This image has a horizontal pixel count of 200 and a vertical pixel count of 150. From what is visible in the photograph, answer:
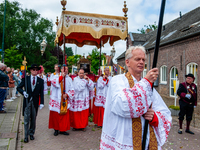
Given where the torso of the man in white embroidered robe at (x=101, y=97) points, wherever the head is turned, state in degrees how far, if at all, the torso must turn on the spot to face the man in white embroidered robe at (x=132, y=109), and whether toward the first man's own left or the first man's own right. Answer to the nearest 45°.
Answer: approximately 45° to the first man's own right

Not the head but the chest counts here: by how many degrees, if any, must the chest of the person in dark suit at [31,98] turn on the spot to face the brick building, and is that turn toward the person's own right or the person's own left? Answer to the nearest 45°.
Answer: approximately 135° to the person's own left

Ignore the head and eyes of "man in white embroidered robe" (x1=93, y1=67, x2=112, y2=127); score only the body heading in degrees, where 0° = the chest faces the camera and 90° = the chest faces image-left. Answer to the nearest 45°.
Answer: approximately 315°

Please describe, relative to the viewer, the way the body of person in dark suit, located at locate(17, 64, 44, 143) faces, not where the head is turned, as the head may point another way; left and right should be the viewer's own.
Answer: facing the viewer

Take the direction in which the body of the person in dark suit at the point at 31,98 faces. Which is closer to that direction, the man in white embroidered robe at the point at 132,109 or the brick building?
the man in white embroidered robe

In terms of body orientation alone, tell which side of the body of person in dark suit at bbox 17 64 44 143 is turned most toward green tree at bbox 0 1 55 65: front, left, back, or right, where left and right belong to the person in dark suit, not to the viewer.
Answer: back

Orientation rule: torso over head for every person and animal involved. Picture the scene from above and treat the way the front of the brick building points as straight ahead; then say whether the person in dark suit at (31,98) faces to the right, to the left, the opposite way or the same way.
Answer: to the left

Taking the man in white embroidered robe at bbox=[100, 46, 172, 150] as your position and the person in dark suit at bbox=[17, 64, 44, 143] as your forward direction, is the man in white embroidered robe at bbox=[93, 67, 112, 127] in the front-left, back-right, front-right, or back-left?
front-right

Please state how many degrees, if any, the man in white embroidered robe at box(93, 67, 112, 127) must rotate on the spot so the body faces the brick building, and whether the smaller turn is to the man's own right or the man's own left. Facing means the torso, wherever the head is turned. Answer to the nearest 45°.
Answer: approximately 90° to the man's own left

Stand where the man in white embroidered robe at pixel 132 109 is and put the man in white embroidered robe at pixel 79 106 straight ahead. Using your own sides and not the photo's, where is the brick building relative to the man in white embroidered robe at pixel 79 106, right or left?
right

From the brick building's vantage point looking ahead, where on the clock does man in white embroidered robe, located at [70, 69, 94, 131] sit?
The man in white embroidered robe is roughly at 11 o'clock from the brick building.

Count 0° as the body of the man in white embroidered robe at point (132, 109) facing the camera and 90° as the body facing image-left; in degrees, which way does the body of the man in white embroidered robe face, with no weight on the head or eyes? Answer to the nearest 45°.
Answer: approximately 315°

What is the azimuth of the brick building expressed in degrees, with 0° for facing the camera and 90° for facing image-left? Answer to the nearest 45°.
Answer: approximately 45°

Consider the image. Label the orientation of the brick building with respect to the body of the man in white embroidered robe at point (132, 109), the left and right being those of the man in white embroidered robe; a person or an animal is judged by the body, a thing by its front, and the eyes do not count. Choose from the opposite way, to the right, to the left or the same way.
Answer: to the right
